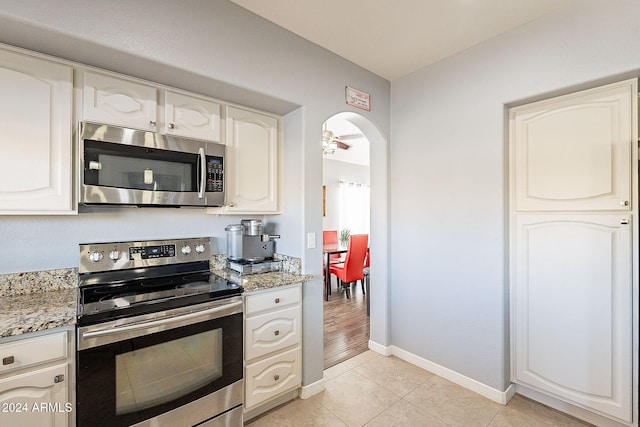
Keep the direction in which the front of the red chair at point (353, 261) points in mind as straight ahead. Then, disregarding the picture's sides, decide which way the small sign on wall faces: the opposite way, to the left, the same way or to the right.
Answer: the opposite way

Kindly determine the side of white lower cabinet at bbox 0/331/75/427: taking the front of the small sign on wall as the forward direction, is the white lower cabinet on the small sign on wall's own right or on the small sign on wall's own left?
on the small sign on wall's own right

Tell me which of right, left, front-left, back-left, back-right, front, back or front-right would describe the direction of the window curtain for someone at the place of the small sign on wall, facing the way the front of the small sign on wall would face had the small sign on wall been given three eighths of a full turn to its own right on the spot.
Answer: right

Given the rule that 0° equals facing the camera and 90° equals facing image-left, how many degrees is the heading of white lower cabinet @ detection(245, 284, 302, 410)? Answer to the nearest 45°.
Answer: approximately 315°

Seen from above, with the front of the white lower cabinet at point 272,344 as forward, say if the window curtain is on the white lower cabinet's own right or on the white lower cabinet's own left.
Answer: on the white lower cabinet's own left

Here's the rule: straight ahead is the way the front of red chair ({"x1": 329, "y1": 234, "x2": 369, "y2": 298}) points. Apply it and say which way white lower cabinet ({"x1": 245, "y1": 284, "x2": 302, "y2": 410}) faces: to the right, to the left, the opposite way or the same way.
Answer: the opposite way

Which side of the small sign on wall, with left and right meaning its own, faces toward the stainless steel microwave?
right

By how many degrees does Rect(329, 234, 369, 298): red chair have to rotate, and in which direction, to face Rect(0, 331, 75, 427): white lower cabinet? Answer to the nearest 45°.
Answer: approximately 90° to its left

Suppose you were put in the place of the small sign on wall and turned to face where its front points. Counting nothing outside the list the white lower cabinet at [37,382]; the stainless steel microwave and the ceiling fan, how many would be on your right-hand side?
2

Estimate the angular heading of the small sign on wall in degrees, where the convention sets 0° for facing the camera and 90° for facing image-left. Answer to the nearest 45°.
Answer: approximately 315°
